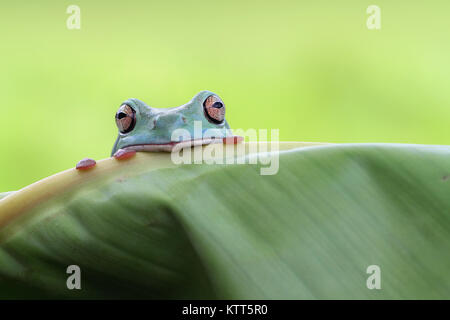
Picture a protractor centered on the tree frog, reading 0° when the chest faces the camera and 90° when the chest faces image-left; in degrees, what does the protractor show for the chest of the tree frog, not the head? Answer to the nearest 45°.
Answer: approximately 0°
